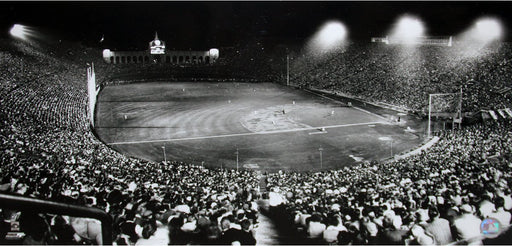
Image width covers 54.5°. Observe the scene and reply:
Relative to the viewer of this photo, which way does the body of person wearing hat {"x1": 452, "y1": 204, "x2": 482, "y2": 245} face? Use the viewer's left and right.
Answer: facing away from the viewer

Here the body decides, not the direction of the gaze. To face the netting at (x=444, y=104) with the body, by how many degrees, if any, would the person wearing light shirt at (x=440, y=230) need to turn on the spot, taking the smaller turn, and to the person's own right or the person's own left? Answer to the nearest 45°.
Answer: approximately 45° to the person's own right

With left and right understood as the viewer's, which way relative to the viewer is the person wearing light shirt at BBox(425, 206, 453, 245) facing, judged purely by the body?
facing away from the viewer and to the left of the viewer

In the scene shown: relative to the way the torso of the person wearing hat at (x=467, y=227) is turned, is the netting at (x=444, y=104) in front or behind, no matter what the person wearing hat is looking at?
in front

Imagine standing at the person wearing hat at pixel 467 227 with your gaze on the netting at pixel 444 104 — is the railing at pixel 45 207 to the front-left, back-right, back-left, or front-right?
back-left

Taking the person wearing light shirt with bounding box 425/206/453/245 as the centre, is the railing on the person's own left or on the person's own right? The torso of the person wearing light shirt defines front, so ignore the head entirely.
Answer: on the person's own left
